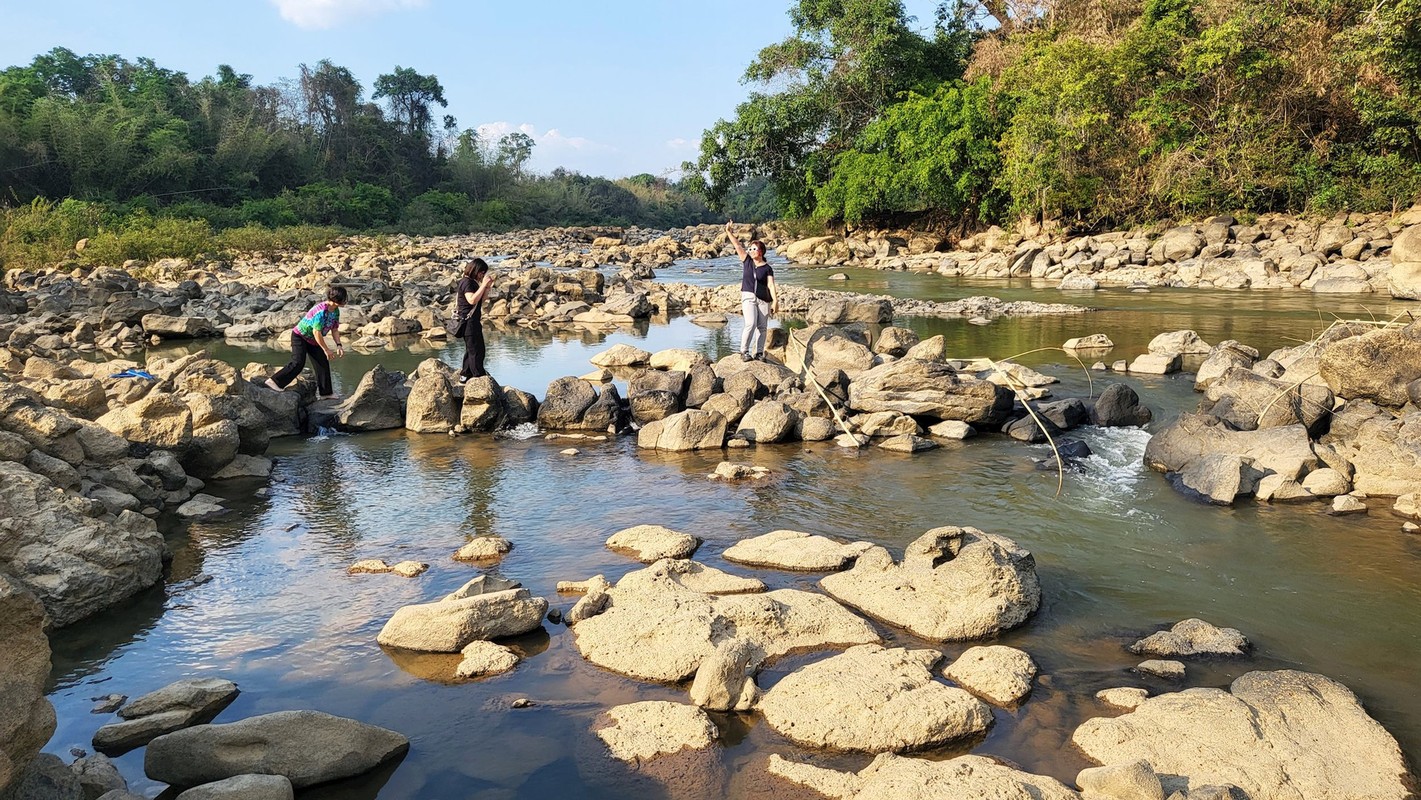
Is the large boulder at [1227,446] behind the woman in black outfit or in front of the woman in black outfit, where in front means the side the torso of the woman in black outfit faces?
in front

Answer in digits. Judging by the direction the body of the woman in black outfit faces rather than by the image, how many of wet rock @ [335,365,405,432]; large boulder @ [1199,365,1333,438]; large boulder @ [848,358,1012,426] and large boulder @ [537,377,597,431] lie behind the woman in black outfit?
1

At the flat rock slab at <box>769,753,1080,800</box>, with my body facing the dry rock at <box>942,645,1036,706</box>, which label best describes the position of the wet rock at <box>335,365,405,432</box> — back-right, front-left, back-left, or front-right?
front-left

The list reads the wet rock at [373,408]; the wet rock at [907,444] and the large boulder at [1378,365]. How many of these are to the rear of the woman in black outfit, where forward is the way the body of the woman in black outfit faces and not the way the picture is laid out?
1

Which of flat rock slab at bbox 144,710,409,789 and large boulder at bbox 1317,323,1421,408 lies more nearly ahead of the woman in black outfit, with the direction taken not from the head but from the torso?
the large boulder

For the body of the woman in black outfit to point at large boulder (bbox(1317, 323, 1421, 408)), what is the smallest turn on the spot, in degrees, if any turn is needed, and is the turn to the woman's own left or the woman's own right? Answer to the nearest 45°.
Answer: approximately 45° to the woman's own right

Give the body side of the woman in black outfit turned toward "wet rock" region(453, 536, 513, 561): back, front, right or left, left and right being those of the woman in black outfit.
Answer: right

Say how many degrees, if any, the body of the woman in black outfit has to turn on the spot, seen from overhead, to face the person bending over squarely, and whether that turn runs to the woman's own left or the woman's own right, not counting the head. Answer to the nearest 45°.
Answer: approximately 180°

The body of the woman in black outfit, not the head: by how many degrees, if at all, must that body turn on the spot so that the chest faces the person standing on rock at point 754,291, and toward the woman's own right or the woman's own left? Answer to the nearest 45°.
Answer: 0° — they already face them

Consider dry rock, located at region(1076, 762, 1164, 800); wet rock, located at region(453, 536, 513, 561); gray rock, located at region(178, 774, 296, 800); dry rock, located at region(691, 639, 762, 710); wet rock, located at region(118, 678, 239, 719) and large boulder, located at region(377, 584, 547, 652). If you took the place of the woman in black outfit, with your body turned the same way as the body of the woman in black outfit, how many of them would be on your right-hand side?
6

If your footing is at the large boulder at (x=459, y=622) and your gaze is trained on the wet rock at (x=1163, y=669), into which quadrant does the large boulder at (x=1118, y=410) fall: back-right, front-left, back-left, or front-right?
front-left

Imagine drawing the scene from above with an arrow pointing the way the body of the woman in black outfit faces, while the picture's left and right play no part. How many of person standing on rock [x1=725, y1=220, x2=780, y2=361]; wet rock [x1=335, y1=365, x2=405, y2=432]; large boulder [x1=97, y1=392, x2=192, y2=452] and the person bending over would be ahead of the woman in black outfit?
1

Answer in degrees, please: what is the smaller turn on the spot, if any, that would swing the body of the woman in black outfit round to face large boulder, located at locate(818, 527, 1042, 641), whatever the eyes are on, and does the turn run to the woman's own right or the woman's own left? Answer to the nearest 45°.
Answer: approximately 90° to the woman's own right

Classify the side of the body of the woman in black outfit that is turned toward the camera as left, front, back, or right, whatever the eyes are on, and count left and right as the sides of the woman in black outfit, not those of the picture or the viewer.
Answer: right

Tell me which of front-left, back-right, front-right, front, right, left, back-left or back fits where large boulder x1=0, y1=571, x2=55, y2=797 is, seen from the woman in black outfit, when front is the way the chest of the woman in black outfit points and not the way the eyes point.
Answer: right
